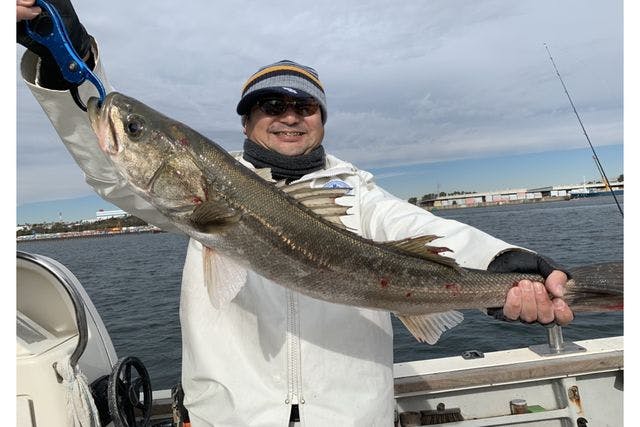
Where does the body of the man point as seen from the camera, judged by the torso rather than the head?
toward the camera

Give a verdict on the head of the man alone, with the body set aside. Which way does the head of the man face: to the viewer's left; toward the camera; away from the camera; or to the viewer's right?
toward the camera

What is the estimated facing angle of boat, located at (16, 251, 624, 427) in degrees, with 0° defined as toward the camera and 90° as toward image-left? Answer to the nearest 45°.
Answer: approximately 90°
